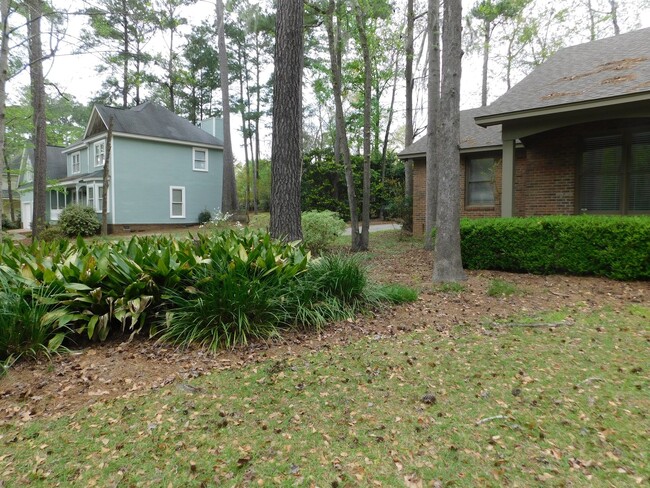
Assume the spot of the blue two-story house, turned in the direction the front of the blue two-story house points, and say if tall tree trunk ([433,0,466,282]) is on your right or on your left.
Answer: on your left

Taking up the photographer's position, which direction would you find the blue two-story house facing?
facing the viewer and to the left of the viewer

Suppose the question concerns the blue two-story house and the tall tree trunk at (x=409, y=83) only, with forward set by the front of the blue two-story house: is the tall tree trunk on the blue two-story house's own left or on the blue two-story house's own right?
on the blue two-story house's own left

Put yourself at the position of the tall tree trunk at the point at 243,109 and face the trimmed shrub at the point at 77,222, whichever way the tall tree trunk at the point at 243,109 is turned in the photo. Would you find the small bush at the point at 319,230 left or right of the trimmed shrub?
left

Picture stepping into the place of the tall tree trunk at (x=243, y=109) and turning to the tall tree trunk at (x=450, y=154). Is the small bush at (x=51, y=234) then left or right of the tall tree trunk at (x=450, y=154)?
right

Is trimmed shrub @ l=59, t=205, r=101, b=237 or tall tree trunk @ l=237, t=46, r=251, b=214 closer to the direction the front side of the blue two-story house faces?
the trimmed shrub

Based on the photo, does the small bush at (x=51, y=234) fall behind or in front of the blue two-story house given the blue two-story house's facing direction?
in front

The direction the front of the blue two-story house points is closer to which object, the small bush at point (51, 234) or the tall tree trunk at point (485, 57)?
the small bush

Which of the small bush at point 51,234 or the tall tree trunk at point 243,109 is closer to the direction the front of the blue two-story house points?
the small bush

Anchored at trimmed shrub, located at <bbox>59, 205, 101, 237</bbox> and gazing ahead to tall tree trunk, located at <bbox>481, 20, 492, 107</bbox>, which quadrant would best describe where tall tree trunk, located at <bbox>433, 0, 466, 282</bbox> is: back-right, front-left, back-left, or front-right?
front-right

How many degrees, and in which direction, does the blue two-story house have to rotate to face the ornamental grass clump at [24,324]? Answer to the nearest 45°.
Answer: approximately 45° to its left
